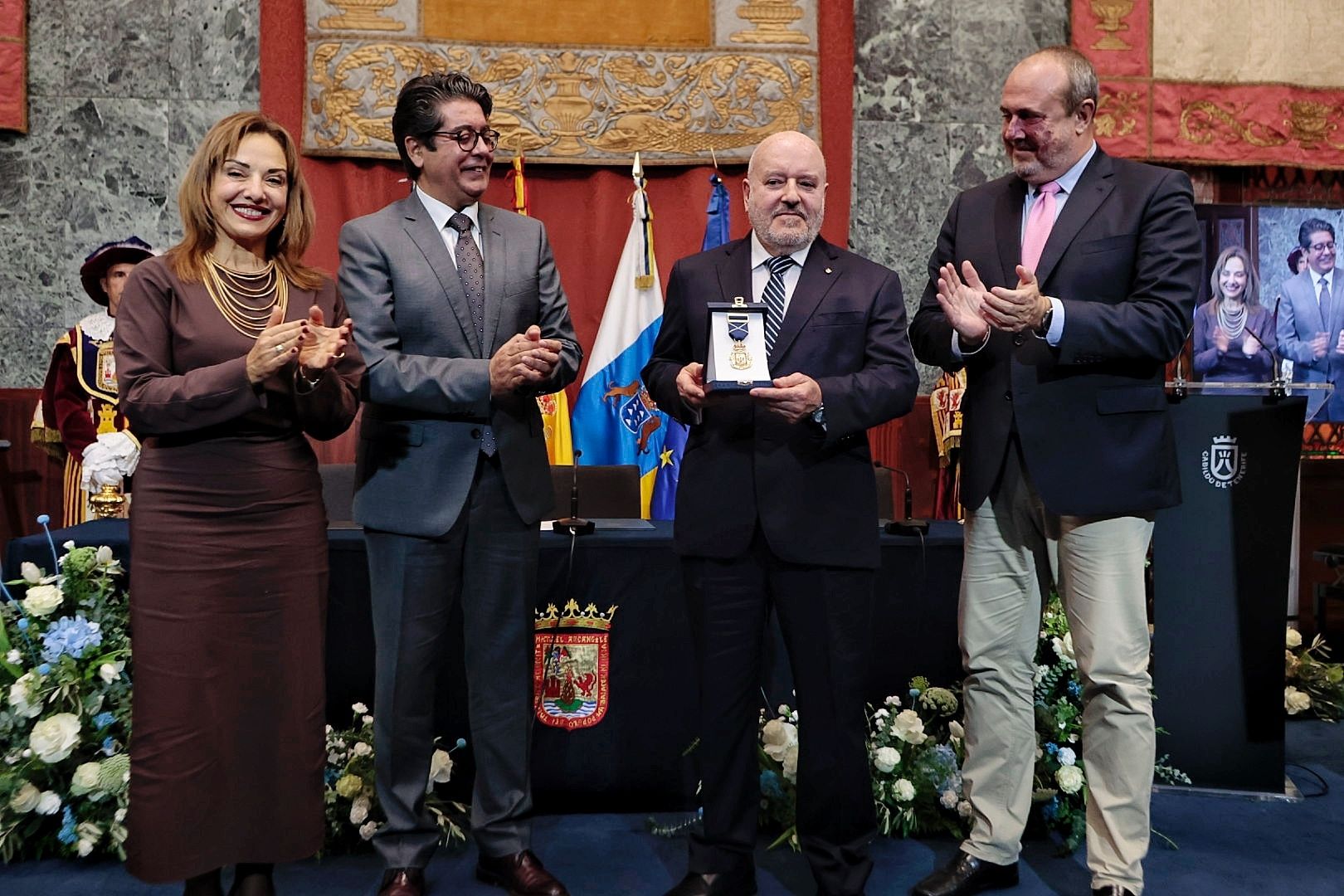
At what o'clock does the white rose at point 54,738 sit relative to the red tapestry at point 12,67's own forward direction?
The white rose is roughly at 12 o'clock from the red tapestry.

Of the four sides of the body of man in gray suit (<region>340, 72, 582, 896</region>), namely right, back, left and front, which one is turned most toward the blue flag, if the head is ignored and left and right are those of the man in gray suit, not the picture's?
left

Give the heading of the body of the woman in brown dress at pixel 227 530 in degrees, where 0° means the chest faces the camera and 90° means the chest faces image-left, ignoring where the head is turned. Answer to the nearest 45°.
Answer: approximately 315°

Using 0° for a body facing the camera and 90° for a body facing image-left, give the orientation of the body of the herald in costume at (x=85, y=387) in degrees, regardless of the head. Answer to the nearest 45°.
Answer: approximately 315°

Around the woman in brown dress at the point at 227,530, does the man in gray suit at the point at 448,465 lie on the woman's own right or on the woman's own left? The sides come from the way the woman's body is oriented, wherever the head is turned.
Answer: on the woman's own left

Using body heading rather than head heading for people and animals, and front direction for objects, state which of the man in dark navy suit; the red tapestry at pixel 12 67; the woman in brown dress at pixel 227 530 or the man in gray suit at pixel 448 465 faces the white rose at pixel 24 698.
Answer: the red tapestry

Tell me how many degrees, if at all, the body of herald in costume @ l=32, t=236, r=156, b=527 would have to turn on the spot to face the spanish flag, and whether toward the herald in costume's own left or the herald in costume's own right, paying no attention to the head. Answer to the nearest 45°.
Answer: approximately 45° to the herald in costume's own left

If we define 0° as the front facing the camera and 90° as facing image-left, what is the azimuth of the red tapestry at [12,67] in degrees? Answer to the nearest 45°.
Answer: approximately 0°

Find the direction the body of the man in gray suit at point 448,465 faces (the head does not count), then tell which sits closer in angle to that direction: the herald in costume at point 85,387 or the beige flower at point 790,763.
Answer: the beige flower

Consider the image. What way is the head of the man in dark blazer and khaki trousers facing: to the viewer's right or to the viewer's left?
to the viewer's left

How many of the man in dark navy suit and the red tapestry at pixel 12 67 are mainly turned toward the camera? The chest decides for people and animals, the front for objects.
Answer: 2
